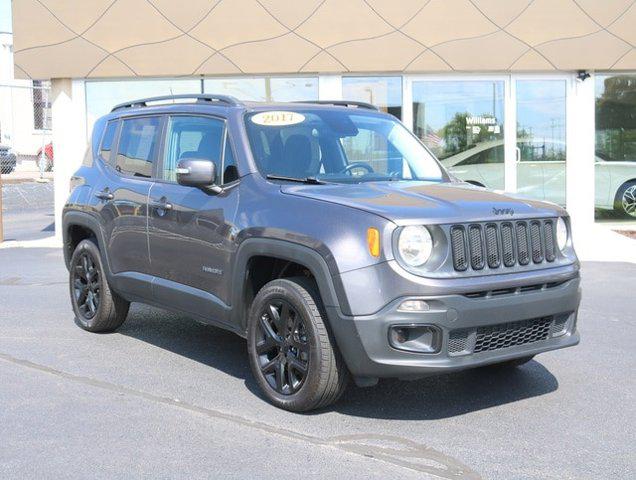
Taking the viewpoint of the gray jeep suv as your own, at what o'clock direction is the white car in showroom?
The white car in showroom is roughly at 8 o'clock from the gray jeep suv.

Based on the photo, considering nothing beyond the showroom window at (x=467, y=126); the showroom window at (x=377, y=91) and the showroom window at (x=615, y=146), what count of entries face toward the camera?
3

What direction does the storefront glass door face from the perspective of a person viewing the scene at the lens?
facing the viewer

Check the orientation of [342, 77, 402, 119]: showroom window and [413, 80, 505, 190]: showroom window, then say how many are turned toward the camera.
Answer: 2

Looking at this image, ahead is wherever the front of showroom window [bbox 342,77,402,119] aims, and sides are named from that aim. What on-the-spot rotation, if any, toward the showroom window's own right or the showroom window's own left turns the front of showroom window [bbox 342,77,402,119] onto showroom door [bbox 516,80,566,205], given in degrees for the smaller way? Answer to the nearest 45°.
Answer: approximately 90° to the showroom window's own left

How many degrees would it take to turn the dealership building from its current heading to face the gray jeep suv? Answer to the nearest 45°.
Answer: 0° — it already faces it

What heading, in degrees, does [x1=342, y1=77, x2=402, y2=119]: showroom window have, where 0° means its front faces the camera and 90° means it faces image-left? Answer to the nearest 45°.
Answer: approximately 0°

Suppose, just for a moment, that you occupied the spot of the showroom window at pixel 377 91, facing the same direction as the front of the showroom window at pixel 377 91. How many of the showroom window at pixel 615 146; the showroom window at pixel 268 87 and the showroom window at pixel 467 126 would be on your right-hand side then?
1

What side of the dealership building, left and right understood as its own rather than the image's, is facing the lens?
front

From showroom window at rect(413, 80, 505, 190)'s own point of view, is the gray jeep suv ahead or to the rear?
ahead

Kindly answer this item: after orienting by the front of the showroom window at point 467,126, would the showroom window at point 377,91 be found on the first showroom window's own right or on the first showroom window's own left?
on the first showroom window's own right

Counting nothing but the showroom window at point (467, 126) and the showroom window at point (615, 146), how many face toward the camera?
2

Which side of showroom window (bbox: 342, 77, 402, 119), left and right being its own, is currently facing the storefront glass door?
left

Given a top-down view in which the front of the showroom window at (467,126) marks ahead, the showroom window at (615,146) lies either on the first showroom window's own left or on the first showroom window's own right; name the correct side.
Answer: on the first showroom window's own left
